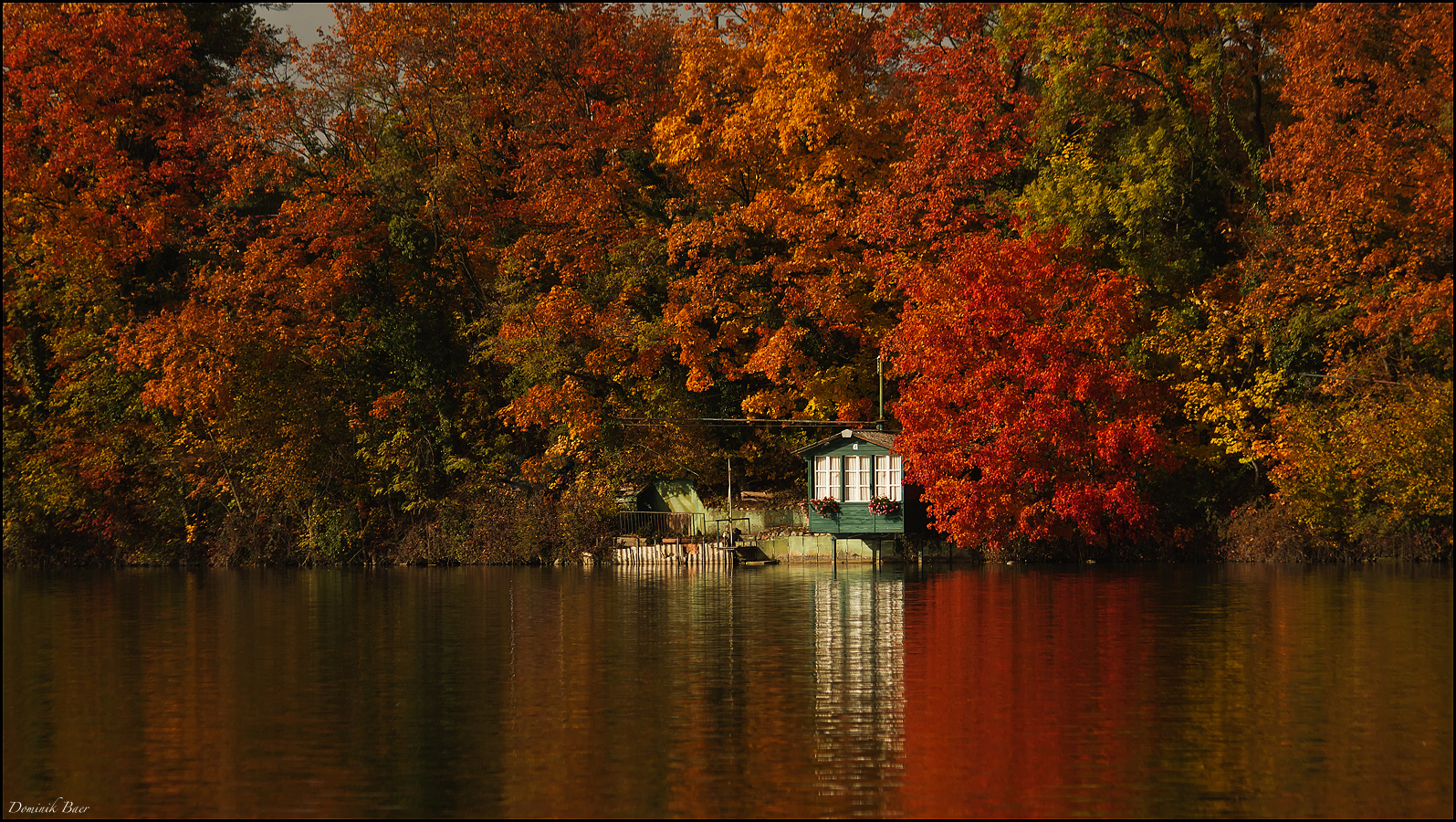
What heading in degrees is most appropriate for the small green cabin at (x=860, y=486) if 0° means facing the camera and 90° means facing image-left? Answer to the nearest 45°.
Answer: approximately 0°

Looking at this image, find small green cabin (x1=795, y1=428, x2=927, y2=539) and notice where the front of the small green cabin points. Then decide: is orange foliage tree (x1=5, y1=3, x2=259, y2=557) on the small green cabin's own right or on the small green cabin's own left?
on the small green cabin's own right

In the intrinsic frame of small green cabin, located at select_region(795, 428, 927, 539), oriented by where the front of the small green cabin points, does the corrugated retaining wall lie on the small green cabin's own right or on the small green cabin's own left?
on the small green cabin's own right
